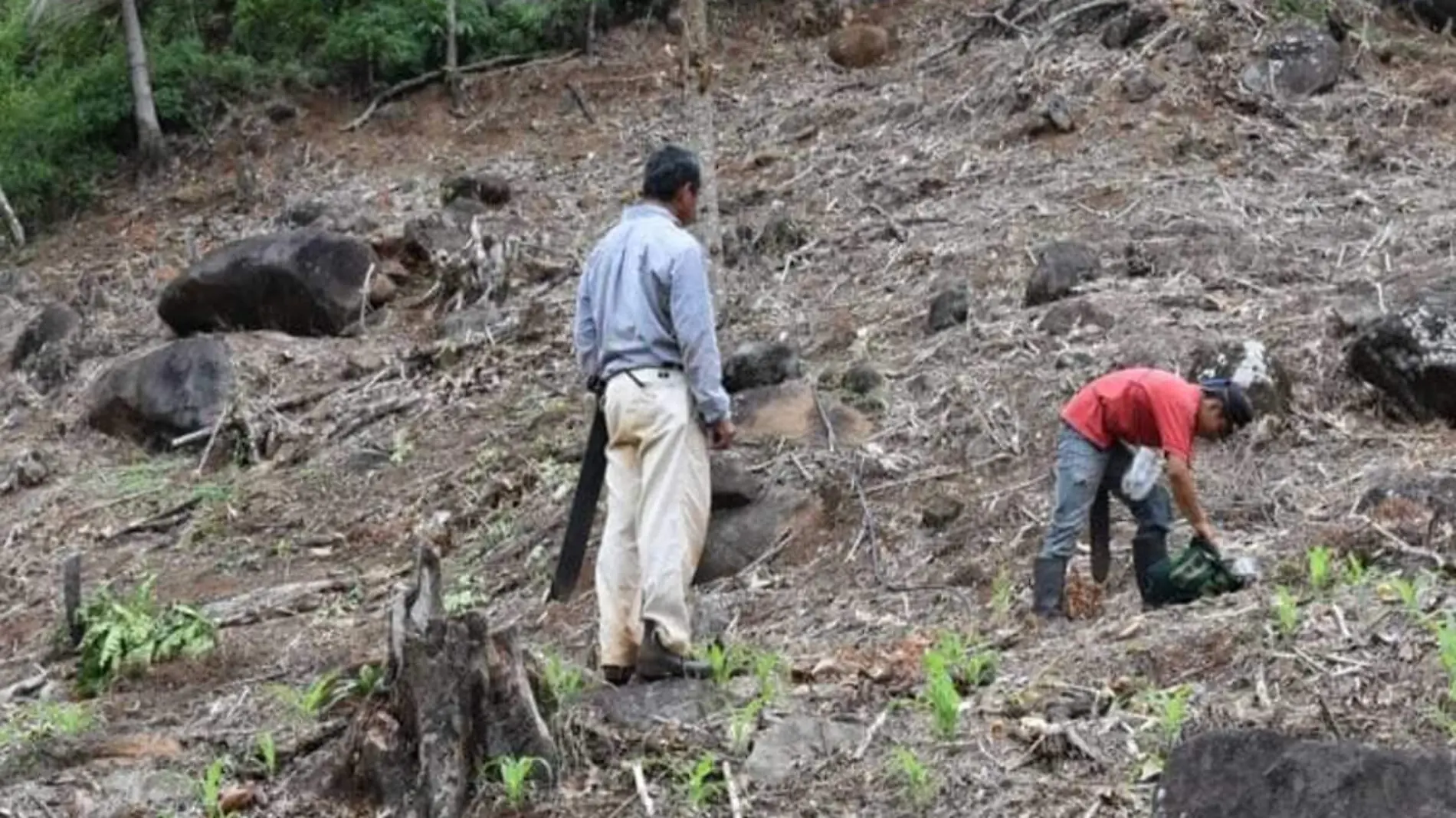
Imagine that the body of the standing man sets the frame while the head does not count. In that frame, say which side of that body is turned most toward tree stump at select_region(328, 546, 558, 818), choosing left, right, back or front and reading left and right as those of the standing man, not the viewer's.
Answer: back

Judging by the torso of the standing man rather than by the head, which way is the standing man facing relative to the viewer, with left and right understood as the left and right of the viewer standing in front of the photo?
facing away from the viewer and to the right of the viewer

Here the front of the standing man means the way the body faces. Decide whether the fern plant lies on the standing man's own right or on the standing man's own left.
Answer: on the standing man's own left

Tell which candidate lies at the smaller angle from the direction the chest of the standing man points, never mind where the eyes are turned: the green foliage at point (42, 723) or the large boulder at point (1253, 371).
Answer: the large boulder

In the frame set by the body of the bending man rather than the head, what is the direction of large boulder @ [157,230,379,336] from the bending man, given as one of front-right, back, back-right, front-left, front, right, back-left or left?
back-left

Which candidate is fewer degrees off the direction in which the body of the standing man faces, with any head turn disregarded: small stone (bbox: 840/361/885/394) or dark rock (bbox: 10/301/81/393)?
the small stone

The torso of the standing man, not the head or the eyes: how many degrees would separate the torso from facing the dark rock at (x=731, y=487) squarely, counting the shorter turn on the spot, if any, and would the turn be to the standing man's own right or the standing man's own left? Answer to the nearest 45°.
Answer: approximately 45° to the standing man's own left

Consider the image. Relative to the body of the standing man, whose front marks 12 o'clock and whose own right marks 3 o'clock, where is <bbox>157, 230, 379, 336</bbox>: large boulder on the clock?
The large boulder is roughly at 10 o'clock from the standing man.

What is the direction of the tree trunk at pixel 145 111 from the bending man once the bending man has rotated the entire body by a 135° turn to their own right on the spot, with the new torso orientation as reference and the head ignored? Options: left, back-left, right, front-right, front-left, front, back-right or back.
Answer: right

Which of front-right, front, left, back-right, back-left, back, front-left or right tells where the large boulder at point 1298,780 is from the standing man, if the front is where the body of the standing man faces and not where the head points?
right

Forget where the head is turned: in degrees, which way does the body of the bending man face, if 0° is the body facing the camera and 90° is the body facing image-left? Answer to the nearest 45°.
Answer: approximately 270°

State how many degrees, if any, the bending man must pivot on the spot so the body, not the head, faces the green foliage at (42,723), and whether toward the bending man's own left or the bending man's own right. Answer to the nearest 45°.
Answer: approximately 180°

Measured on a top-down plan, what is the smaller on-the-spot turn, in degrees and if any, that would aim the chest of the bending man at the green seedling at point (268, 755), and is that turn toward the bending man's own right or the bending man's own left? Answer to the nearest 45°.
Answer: approximately 135° to the bending man's own right
